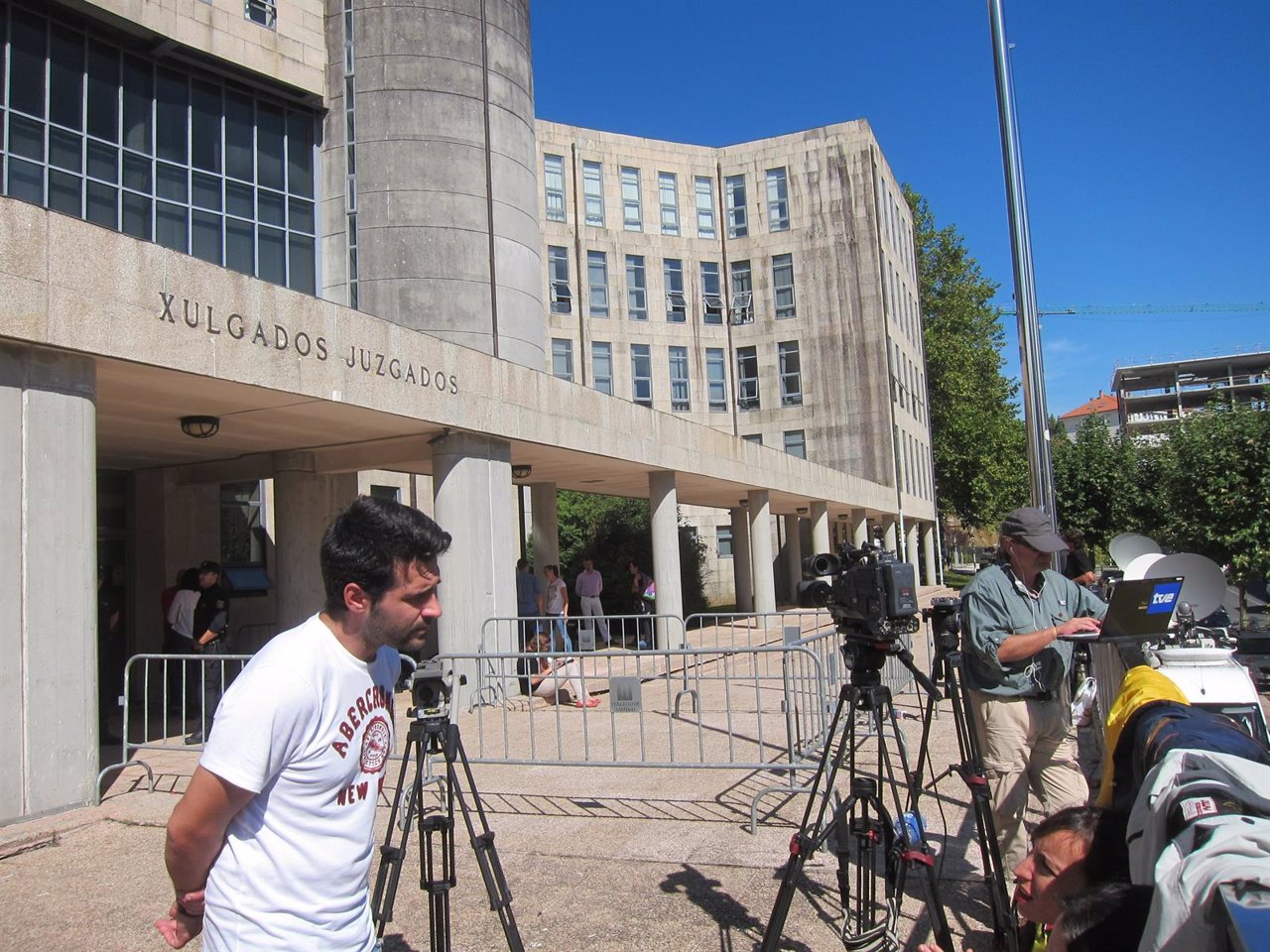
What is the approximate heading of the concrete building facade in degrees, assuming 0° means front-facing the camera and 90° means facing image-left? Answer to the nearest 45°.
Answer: approximately 315°

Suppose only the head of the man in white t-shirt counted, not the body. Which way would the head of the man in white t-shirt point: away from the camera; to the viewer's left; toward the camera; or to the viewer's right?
to the viewer's right

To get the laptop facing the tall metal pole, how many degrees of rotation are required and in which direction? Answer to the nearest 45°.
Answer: approximately 45° to its right

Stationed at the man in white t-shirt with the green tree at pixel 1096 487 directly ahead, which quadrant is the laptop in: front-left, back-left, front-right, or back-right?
front-right

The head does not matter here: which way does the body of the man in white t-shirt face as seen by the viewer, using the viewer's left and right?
facing the viewer and to the right of the viewer

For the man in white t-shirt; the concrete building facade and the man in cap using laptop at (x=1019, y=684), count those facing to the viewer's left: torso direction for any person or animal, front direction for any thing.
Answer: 0

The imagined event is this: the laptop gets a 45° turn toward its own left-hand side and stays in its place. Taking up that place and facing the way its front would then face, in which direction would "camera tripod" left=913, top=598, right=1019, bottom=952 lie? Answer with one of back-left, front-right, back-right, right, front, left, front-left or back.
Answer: front-left

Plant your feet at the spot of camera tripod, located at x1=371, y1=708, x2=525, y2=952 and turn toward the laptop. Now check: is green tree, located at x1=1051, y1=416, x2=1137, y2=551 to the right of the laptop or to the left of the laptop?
left

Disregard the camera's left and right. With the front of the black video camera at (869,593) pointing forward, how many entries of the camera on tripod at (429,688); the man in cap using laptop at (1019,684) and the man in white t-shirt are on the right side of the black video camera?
1

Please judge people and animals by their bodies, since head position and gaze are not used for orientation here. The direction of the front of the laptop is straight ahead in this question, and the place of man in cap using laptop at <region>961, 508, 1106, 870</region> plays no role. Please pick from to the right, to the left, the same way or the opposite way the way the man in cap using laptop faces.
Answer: the opposite way

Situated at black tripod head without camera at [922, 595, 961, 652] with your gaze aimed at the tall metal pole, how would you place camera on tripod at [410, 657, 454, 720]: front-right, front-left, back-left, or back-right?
back-left

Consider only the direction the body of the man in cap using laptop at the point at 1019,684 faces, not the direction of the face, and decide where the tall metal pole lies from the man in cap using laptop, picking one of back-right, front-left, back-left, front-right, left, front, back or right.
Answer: back-left

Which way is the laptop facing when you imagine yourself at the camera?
facing away from the viewer and to the left of the viewer

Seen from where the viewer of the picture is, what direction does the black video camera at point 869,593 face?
facing away from the viewer and to the left of the viewer

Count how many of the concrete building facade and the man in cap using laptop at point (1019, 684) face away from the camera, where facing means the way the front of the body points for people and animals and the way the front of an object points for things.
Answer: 0

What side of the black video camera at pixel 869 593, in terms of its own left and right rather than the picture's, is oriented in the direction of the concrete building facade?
front
